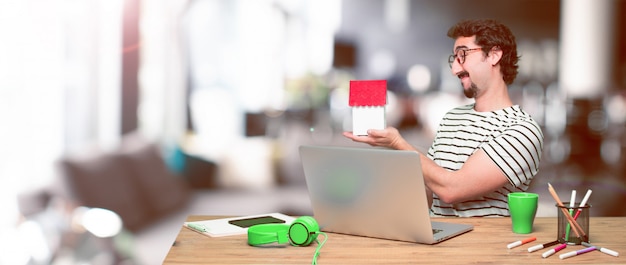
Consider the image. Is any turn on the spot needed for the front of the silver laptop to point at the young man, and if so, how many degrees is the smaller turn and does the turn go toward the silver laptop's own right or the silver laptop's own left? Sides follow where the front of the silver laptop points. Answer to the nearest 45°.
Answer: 0° — it already faces them

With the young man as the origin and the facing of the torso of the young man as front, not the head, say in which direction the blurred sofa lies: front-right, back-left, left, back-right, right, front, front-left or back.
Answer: right

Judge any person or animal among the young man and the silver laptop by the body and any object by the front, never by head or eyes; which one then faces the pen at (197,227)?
the young man

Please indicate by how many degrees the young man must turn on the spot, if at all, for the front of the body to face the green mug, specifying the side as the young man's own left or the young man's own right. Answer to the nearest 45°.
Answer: approximately 45° to the young man's own left

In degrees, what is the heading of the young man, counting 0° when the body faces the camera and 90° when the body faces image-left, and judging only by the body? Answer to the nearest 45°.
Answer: approximately 45°

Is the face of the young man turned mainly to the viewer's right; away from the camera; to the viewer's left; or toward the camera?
to the viewer's left

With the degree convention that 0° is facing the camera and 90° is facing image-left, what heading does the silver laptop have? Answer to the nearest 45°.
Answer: approximately 225°

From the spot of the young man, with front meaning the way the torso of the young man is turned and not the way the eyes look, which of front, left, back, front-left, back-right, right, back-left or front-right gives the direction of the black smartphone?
front

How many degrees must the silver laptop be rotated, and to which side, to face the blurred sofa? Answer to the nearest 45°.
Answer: approximately 90° to its left

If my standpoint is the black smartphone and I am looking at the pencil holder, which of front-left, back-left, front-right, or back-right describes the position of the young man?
front-left

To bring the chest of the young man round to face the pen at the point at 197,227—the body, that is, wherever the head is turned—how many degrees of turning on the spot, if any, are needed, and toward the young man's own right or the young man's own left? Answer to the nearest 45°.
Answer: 0° — they already face it

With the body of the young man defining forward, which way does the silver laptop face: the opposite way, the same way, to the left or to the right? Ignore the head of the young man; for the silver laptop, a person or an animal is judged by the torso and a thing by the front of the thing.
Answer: the opposite way
